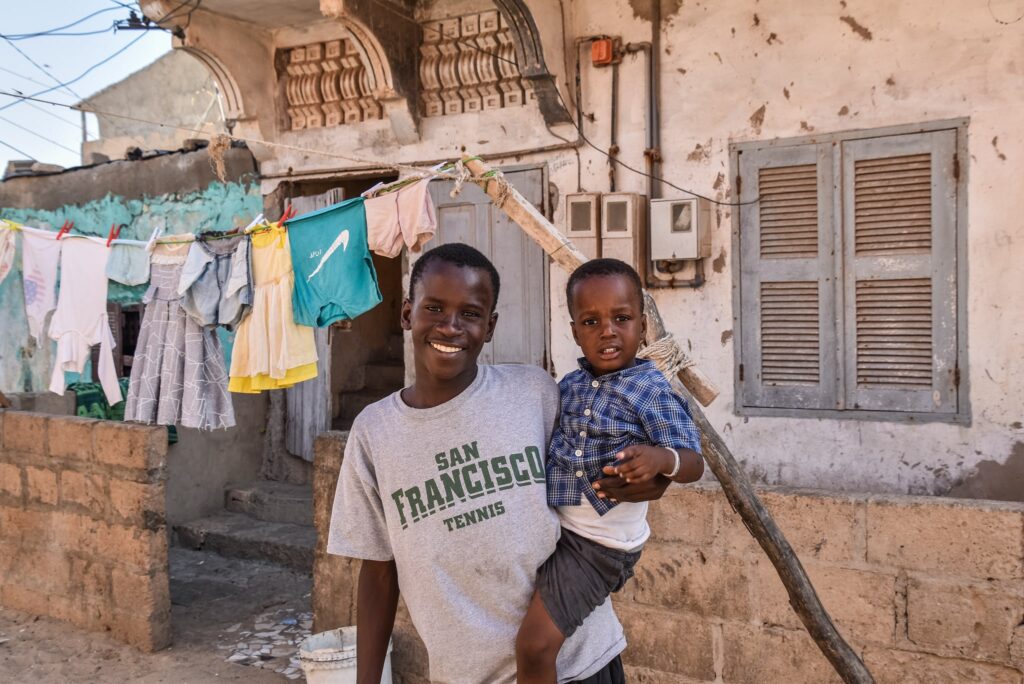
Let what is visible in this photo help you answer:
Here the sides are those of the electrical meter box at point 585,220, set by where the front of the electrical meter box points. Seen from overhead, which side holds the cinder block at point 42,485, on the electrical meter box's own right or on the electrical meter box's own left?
on the electrical meter box's own right

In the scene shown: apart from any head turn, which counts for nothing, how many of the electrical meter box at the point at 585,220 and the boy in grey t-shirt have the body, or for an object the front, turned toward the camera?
2

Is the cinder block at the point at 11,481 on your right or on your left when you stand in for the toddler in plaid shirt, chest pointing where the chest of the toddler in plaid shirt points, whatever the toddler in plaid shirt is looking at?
on your right

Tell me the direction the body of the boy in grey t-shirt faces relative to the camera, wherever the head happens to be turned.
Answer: toward the camera

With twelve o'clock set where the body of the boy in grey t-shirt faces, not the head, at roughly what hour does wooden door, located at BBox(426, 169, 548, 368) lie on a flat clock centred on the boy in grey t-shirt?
The wooden door is roughly at 6 o'clock from the boy in grey t-shirt.

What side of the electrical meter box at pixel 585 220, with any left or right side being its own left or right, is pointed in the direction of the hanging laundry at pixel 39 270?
right

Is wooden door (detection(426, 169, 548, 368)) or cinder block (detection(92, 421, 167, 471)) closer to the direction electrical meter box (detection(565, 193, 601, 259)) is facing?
the cinder block

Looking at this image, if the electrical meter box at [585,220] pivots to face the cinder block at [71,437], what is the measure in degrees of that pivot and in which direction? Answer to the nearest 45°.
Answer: approximately 90° to its right

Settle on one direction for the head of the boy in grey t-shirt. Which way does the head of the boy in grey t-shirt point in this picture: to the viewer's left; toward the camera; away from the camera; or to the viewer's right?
toward the camera

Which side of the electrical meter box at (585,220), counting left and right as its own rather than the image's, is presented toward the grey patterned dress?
right

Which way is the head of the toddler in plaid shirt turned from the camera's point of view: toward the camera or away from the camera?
toward the camera

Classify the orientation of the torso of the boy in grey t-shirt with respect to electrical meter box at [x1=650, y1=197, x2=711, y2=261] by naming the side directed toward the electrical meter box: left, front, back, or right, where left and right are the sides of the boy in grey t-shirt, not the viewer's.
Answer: back

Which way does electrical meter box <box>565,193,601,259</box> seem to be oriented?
toward the camera

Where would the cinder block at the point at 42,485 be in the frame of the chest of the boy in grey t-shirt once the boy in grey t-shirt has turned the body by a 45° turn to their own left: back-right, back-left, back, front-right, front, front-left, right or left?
back

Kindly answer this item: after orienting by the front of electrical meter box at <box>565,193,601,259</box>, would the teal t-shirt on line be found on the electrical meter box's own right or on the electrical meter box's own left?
on the electrical meter box's own right

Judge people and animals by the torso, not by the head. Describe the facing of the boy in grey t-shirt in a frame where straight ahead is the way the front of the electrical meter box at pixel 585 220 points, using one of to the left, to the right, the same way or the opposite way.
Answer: the same way
